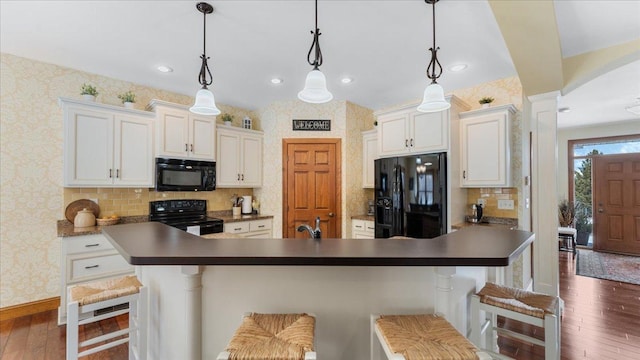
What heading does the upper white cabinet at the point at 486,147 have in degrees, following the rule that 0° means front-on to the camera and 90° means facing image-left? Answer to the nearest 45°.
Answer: approximately 45°

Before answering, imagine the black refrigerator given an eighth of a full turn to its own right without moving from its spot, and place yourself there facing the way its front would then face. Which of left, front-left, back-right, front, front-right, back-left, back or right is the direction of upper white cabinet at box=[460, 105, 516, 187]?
back

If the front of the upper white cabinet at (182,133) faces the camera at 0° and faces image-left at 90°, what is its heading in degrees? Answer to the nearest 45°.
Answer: approximately 315°

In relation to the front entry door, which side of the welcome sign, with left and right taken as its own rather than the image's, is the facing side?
left

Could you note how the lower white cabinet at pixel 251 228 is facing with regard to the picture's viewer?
facing the viewer and to the right of the viewer

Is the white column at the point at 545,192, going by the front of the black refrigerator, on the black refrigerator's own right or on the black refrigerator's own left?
on the black refrigerator's own left
